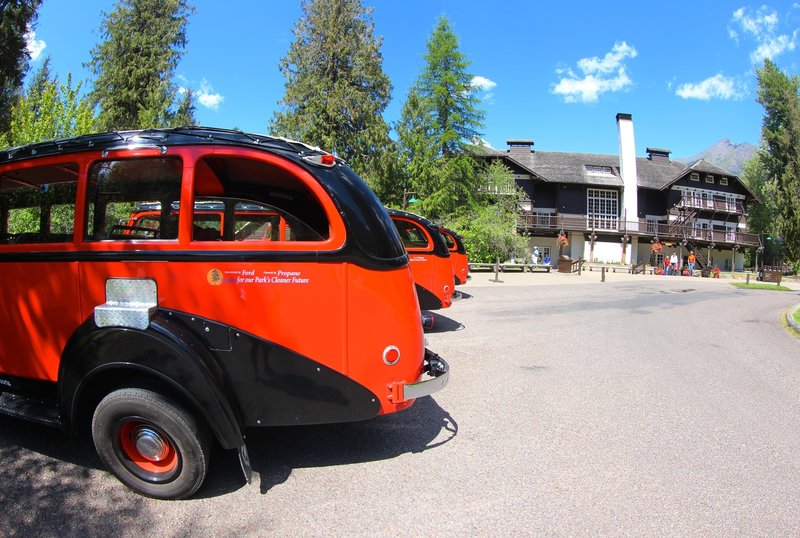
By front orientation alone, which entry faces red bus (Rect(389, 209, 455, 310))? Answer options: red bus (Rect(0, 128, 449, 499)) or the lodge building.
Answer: the lodge building

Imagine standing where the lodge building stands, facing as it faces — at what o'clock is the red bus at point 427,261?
The red bus is roughly at 12 o'clock from the lodge building.

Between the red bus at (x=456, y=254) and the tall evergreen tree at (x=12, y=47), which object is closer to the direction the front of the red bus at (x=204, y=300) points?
the tall evergreen tree

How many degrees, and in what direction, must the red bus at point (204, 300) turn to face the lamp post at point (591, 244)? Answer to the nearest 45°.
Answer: approximately 135° to its right

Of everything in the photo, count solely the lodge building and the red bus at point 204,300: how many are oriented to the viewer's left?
1

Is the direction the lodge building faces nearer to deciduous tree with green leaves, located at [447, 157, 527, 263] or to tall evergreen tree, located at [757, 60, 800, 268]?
the deciduous tree with green leaves

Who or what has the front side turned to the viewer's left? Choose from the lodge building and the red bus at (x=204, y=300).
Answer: the red bus

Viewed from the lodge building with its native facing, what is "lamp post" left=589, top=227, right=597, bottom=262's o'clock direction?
The lamp post is roughly at 1 o'clock from the lodge building.

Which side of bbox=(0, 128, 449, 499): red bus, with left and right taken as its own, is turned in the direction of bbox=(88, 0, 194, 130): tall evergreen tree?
right

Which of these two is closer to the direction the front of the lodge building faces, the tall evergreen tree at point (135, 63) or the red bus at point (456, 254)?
the red bus

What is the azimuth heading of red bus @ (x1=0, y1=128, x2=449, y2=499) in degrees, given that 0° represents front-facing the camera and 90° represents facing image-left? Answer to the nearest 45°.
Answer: approximately 90°

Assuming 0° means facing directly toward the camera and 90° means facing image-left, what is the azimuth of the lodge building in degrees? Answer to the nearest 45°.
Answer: approximately 0°
